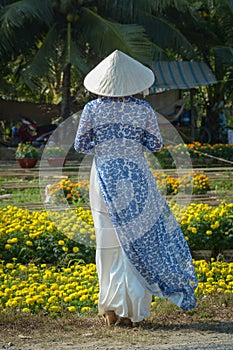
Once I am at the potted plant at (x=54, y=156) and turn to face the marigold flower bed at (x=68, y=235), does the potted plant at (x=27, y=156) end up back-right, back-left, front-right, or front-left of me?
back-right

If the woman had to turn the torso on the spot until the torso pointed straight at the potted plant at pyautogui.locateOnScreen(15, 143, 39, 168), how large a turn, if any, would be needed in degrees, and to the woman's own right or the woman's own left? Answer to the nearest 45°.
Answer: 0° — they already face it

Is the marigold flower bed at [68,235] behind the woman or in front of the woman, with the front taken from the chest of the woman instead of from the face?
in front

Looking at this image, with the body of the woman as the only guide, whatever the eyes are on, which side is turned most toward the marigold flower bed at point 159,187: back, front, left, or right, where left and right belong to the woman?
front

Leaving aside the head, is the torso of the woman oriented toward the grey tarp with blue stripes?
yes

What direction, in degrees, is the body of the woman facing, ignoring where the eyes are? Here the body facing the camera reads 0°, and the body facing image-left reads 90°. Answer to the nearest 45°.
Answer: approximately 180°

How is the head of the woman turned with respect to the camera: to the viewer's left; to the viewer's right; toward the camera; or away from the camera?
away from the camera
